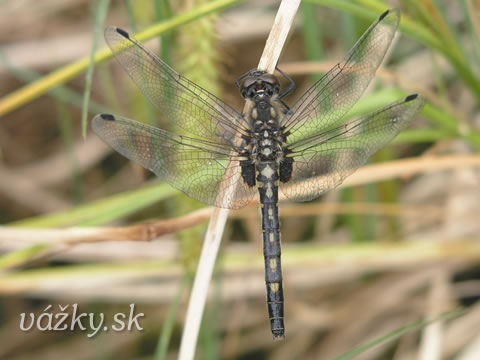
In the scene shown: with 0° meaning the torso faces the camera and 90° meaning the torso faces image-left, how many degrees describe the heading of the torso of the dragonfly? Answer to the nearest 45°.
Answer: approximately 180°
